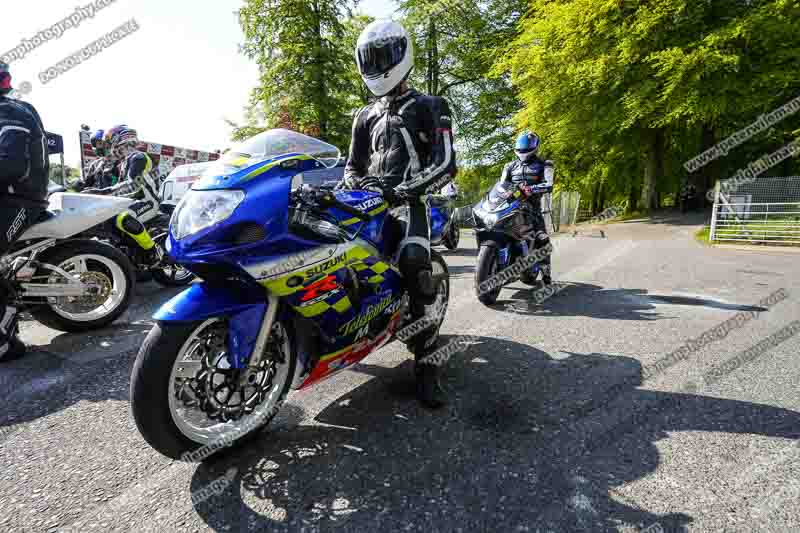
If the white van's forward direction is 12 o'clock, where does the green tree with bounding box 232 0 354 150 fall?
The green tree is roughly at 4 o'clock from the white van.

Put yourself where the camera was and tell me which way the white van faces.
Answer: facing to the left of the viewer

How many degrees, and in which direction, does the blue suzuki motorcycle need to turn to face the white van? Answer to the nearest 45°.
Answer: approximately 135° to its right

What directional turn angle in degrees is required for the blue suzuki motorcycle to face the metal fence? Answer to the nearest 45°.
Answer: approximately 180°

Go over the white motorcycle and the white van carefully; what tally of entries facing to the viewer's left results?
2

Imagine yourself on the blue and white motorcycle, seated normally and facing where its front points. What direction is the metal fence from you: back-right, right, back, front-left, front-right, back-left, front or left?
back

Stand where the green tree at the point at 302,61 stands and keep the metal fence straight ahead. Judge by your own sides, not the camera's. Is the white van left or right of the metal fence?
right

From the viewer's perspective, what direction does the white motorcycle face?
to the viewer's left

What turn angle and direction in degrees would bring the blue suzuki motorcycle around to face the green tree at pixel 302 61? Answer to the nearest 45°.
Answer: approximately 135° to its right

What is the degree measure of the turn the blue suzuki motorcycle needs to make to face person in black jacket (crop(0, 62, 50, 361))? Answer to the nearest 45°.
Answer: approximately 90° to its right

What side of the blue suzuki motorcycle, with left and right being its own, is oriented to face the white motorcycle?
right

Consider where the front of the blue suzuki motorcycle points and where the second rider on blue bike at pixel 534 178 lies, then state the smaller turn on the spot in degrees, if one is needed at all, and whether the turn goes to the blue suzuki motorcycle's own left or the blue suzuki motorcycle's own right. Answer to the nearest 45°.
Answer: approximately 180°
